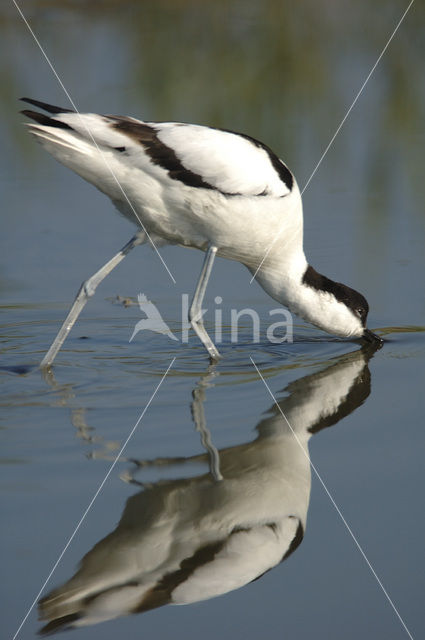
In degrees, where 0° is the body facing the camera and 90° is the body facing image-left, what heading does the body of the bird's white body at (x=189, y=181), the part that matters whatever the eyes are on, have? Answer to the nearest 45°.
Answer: approximately 270°
